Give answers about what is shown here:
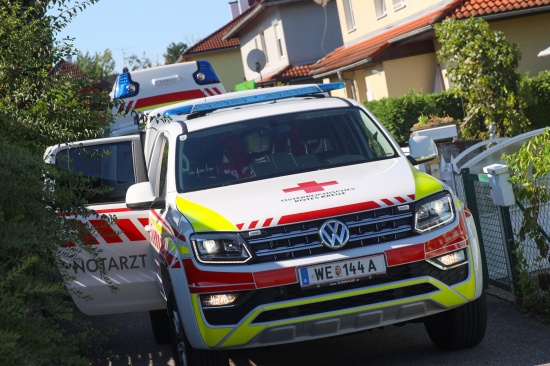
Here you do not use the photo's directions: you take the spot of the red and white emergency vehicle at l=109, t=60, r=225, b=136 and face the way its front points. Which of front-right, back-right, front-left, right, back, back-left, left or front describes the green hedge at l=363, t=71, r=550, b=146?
back-left

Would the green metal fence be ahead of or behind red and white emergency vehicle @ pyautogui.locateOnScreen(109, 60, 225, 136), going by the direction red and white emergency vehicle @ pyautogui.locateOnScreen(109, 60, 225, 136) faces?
ahead

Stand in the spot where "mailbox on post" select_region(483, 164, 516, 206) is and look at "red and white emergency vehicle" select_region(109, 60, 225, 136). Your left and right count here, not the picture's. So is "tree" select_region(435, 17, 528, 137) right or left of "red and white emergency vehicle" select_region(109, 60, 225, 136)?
right

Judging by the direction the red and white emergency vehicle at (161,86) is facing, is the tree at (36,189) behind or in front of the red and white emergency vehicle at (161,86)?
in front

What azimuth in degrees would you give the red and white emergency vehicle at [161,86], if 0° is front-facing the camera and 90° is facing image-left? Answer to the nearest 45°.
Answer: approximately 0°

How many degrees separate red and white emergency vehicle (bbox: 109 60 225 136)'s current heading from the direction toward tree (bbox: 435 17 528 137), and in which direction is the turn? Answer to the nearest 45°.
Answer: approximately 90° to its left
